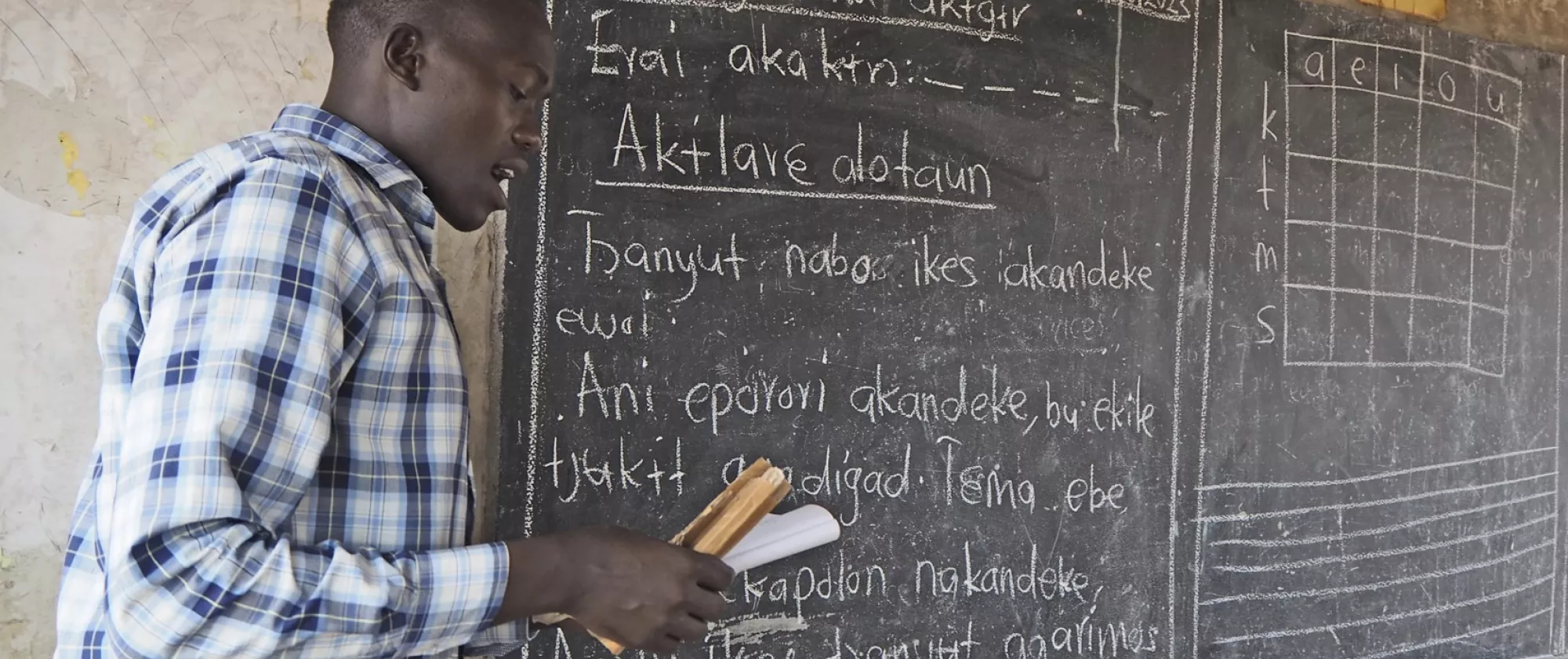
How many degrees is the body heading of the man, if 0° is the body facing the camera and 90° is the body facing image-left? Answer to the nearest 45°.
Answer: approximately 270°

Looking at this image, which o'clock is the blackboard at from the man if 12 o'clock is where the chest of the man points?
The blackboard is roughly at 11 o'clock from the man.

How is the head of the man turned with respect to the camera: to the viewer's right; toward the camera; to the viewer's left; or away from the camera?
to the viewer's right
